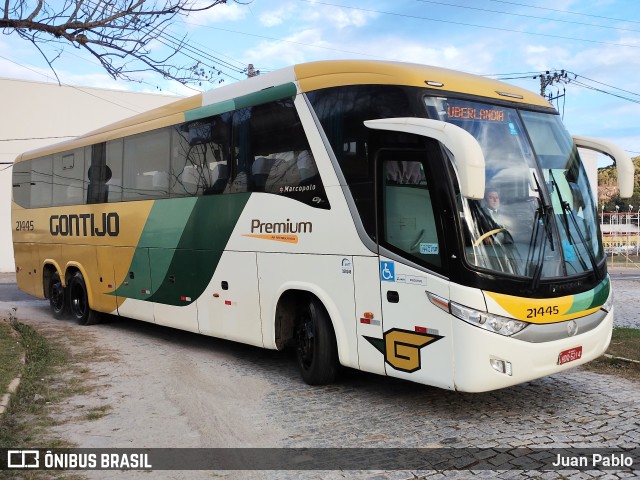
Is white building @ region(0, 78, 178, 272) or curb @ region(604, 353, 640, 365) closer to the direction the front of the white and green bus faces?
the curb

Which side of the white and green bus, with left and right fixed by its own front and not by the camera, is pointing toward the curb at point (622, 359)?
front

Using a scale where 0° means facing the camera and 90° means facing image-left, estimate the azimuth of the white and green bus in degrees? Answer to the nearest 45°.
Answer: approximately 315°

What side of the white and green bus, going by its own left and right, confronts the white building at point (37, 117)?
back
